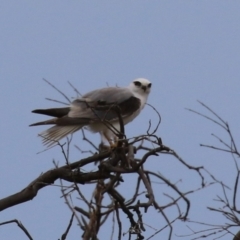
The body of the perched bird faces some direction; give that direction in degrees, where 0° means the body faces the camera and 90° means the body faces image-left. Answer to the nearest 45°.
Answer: approximately 270°
